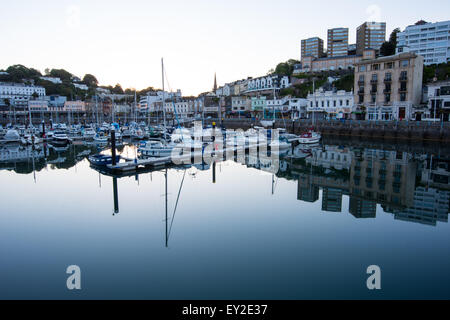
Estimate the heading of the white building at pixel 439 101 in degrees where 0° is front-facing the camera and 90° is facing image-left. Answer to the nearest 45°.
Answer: approximately 45°

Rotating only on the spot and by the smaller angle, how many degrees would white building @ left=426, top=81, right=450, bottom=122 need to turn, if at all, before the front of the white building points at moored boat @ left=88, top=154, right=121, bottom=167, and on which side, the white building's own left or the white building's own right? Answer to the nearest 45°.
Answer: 0° — it already faces it
